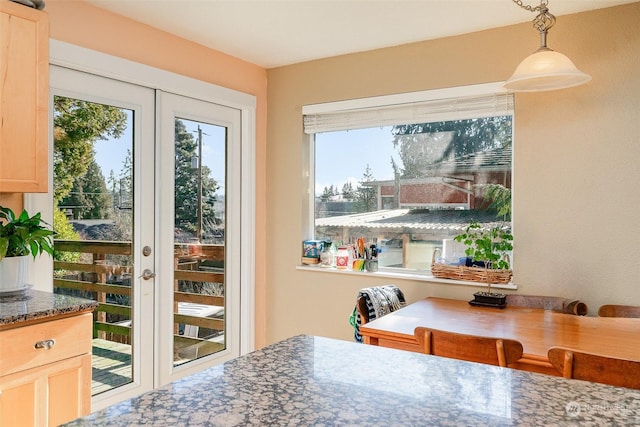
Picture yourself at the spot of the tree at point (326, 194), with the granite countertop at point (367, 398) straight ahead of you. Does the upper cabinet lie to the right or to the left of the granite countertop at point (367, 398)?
right

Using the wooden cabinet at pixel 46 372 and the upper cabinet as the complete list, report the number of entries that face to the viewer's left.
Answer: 0

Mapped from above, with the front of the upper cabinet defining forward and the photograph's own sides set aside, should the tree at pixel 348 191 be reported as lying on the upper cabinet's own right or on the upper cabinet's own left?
on the upper cabinet's own left

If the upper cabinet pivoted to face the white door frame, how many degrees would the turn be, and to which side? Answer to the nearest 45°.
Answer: approximately 90° to its left

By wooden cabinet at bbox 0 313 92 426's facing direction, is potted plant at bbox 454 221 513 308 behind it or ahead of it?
ahead

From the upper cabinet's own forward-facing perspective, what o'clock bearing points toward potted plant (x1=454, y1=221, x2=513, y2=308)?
The potted plant is roughly at 11 o'clock from the upper cabinet.

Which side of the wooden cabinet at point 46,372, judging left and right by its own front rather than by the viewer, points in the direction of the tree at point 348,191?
left

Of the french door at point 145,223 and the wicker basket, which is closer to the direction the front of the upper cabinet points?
the wicker basket

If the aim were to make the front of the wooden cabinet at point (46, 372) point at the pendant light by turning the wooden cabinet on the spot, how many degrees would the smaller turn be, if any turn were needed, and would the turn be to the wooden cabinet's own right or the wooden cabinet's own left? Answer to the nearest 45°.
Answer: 0° — it already faces it

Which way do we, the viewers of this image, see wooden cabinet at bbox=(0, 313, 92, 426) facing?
facing the viewer and to the right of the viewer

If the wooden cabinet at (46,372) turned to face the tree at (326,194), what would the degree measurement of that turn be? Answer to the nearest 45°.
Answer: approximately 90° to its left

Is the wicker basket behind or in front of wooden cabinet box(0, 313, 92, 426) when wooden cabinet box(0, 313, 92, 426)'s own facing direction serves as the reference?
in front

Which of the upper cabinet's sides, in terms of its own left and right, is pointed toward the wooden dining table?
front
